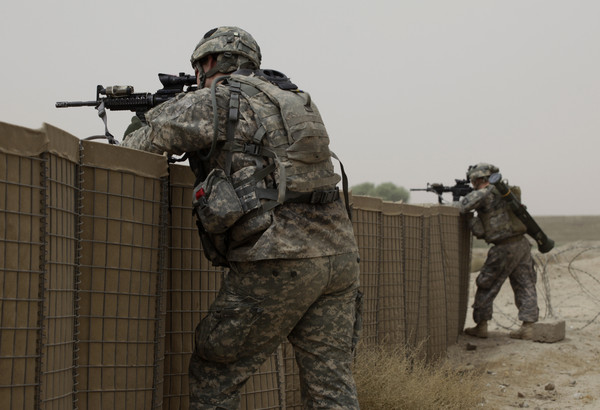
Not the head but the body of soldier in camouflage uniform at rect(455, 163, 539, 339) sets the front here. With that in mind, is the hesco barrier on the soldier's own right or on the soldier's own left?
on the soldier's own left

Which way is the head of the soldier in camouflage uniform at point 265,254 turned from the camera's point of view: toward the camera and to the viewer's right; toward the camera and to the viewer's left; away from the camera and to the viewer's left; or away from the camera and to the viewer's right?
away from the camera and to the viewer's left

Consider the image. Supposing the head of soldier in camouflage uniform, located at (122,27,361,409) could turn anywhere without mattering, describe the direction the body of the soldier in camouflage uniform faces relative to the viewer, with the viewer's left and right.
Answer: facing away from the viewer and to the left of the viewer

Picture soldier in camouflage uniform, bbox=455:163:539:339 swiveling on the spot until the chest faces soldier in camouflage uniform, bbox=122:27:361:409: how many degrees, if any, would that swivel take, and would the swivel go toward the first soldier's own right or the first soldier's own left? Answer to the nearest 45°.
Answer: approximately 90° to the first soldier's own left

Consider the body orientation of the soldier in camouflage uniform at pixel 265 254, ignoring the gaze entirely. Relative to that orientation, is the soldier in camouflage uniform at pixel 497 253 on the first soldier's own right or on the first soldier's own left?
on the first soldier's own right

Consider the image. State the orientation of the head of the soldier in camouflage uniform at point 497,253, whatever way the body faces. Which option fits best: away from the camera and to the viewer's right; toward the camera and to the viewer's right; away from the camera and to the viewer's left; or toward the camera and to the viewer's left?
away from the camera and to the viewer's left

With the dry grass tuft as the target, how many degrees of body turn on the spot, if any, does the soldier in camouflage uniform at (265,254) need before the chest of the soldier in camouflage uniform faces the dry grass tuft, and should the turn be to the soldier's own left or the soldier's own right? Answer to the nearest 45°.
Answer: approximately 90° to the soldier's own right

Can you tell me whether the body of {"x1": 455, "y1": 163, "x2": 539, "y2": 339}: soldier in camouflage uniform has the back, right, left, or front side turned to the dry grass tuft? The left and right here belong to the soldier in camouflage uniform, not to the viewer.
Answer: left

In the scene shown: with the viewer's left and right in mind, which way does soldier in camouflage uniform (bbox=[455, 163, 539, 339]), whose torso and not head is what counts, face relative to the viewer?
facing to the left of the viewer
